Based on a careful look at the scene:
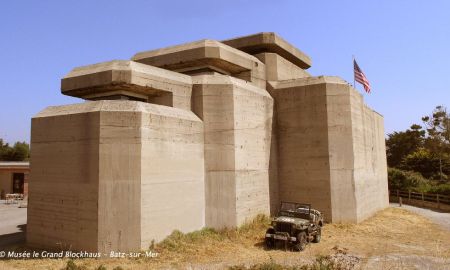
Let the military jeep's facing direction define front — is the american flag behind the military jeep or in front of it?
behind
